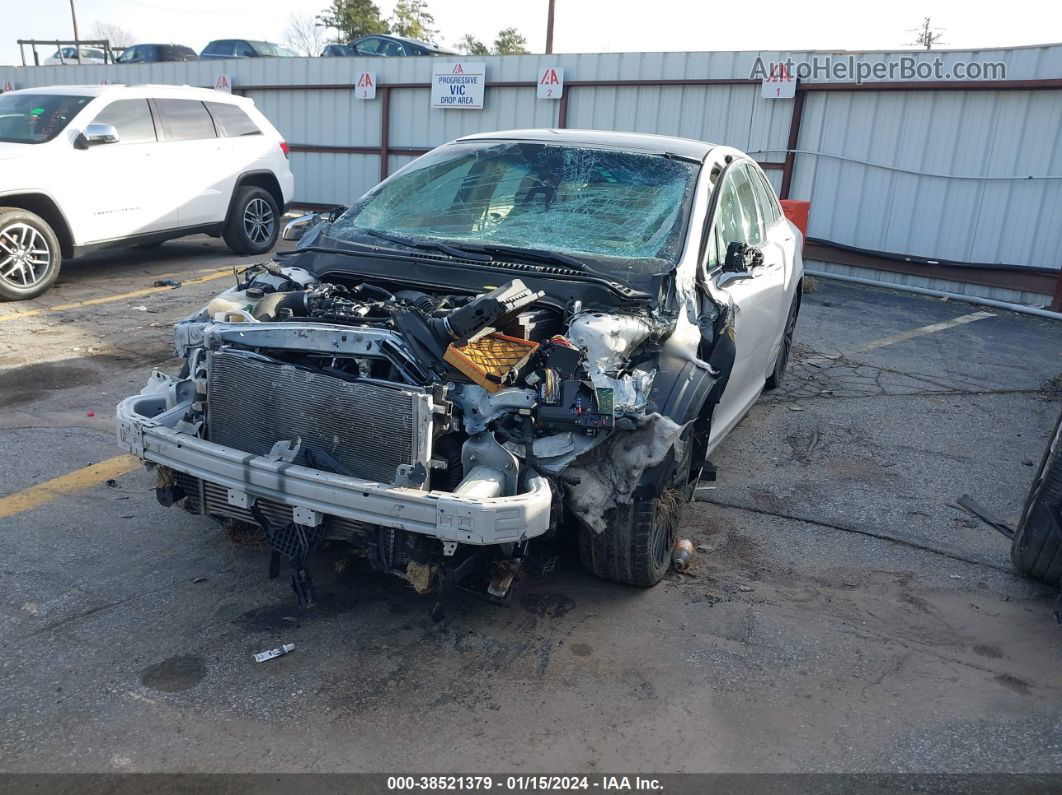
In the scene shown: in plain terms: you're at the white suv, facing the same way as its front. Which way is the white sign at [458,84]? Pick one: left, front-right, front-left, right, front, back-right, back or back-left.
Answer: back

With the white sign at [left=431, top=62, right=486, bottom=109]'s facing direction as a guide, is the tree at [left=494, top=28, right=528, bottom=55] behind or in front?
behind

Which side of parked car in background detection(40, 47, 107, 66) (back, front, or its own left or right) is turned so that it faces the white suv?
left

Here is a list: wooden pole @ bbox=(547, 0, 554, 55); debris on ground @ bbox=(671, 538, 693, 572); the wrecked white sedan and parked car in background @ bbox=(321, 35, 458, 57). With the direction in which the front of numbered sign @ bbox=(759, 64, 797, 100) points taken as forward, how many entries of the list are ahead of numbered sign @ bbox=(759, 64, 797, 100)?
2

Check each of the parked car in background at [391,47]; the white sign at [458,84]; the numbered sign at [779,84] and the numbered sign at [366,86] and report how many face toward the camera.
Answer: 3

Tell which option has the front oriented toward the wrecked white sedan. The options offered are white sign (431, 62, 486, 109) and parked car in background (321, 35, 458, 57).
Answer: the white sign
